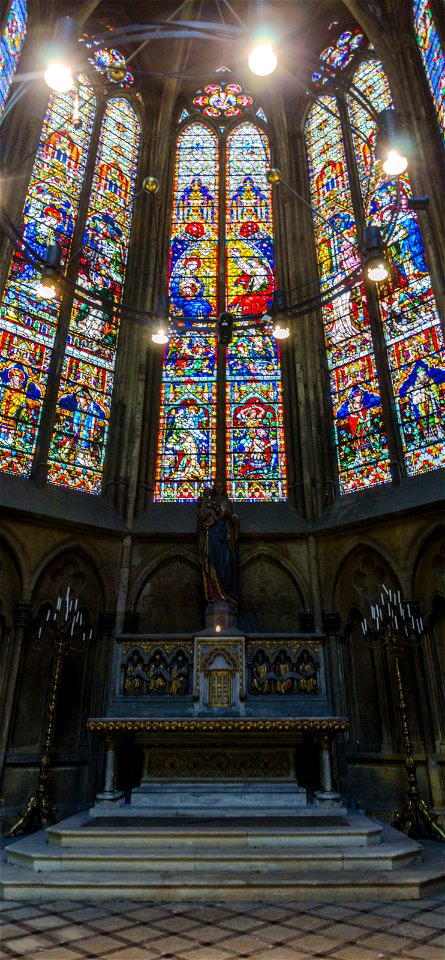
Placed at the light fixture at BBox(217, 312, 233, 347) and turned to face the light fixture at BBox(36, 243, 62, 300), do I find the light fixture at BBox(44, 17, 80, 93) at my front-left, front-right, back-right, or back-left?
front-left

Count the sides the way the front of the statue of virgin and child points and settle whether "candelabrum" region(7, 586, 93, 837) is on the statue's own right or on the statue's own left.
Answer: on the statue's own right

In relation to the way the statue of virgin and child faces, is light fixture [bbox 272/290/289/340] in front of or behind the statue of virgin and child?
in front

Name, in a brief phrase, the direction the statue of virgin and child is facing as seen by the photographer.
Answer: facing the viewer

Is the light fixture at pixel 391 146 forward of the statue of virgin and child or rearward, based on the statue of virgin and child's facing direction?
forward

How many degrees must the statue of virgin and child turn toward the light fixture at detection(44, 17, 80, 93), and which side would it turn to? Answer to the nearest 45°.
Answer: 0° — it already faces it

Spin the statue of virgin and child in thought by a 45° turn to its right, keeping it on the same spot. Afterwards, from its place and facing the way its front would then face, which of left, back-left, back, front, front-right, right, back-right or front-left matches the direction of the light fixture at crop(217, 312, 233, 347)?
front-left

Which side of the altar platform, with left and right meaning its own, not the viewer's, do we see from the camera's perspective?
front
